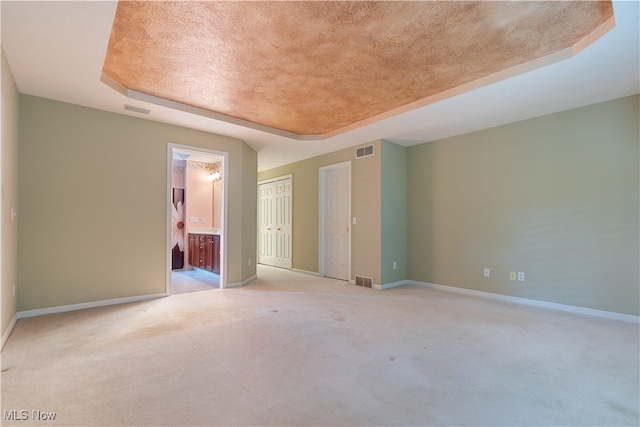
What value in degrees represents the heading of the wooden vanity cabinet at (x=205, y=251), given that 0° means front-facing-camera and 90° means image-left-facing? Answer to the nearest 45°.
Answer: approximately 45°

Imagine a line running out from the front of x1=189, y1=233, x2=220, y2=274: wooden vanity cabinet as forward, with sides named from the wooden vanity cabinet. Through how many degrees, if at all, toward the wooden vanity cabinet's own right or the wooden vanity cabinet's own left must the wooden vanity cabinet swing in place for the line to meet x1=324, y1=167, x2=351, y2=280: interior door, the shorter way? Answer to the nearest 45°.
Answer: approximately 90° to the wooden vanity cabinet's own left

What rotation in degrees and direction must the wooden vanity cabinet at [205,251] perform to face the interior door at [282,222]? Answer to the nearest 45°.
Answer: approximately 135° to its left
